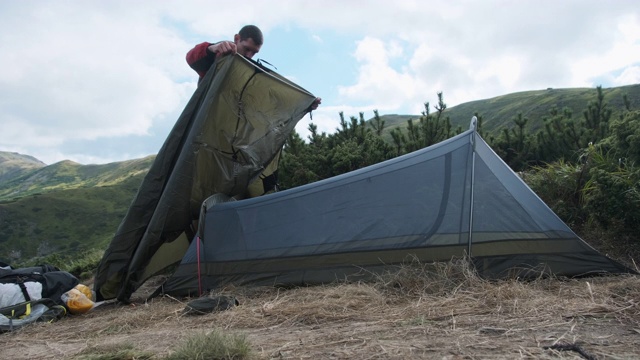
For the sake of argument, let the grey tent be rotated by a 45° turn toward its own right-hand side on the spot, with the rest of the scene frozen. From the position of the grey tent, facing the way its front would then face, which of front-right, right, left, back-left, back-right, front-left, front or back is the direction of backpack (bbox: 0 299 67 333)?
front

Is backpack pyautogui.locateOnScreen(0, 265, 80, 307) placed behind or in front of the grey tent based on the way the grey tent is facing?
behind

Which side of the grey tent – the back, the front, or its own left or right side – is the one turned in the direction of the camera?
right
